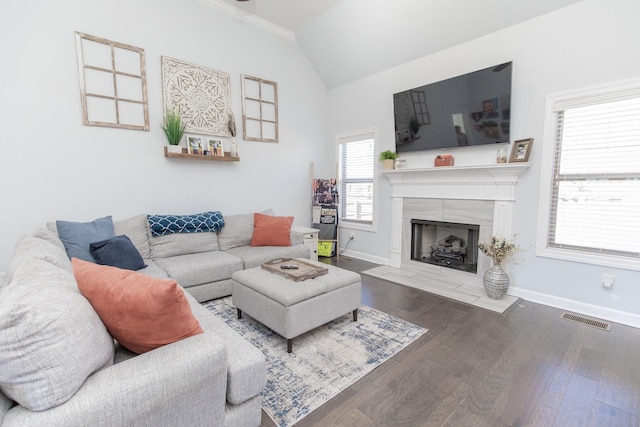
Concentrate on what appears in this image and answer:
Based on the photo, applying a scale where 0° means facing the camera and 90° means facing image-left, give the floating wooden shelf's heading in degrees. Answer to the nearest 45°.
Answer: approximately 0°

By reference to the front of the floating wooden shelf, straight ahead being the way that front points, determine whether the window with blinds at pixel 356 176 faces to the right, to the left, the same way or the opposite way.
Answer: to the right

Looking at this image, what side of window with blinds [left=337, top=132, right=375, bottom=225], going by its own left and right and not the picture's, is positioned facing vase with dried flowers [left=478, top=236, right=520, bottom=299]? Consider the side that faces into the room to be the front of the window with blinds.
left

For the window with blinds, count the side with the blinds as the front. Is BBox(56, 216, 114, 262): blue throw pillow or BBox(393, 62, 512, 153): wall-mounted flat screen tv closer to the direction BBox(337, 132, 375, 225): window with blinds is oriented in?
the blue throw pillow

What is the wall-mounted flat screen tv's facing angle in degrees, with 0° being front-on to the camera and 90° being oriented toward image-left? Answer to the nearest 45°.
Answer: approximately 45°

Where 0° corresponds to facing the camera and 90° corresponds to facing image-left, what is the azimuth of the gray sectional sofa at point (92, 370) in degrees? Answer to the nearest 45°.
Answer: approximately 315°
